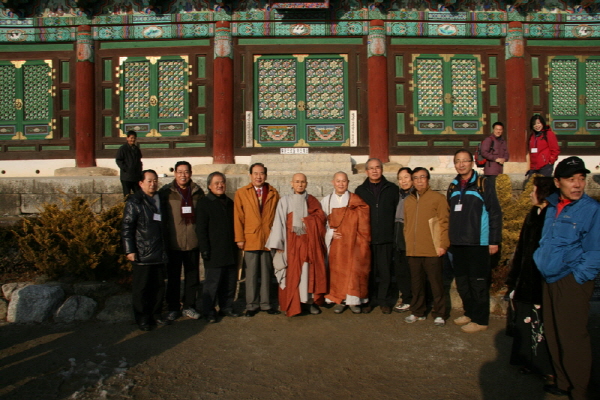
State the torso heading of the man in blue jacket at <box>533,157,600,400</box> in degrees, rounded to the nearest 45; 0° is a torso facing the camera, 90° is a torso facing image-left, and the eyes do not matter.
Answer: approximately 45°

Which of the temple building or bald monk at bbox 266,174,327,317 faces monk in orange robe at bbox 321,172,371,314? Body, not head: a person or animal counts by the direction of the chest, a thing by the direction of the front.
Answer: the temple building

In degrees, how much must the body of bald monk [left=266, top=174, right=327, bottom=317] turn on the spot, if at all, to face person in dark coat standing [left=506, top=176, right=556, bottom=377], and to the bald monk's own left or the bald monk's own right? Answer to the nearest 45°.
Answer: approximately 45° to the bald monk's own left

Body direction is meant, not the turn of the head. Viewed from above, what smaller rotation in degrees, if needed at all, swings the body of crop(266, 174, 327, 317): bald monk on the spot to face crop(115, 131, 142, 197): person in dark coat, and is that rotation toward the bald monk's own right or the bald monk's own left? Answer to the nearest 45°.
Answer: approximately 135° to the bald monk's own right

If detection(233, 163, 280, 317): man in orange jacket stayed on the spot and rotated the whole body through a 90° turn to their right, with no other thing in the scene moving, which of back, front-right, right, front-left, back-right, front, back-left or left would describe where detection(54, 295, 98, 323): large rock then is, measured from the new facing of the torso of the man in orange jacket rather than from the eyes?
front

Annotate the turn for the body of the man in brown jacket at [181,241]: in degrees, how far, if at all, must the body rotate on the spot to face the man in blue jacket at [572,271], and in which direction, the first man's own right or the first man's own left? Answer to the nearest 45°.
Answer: approximately 45° to the first man's own left

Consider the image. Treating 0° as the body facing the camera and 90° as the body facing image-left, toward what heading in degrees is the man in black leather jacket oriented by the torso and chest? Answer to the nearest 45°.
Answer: approximately 315°

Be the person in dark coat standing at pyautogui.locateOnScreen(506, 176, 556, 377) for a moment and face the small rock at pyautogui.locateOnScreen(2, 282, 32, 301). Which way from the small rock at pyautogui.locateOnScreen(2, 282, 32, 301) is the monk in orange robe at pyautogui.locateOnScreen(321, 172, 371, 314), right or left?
right

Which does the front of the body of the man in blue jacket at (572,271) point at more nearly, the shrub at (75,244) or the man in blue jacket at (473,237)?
the shrub
